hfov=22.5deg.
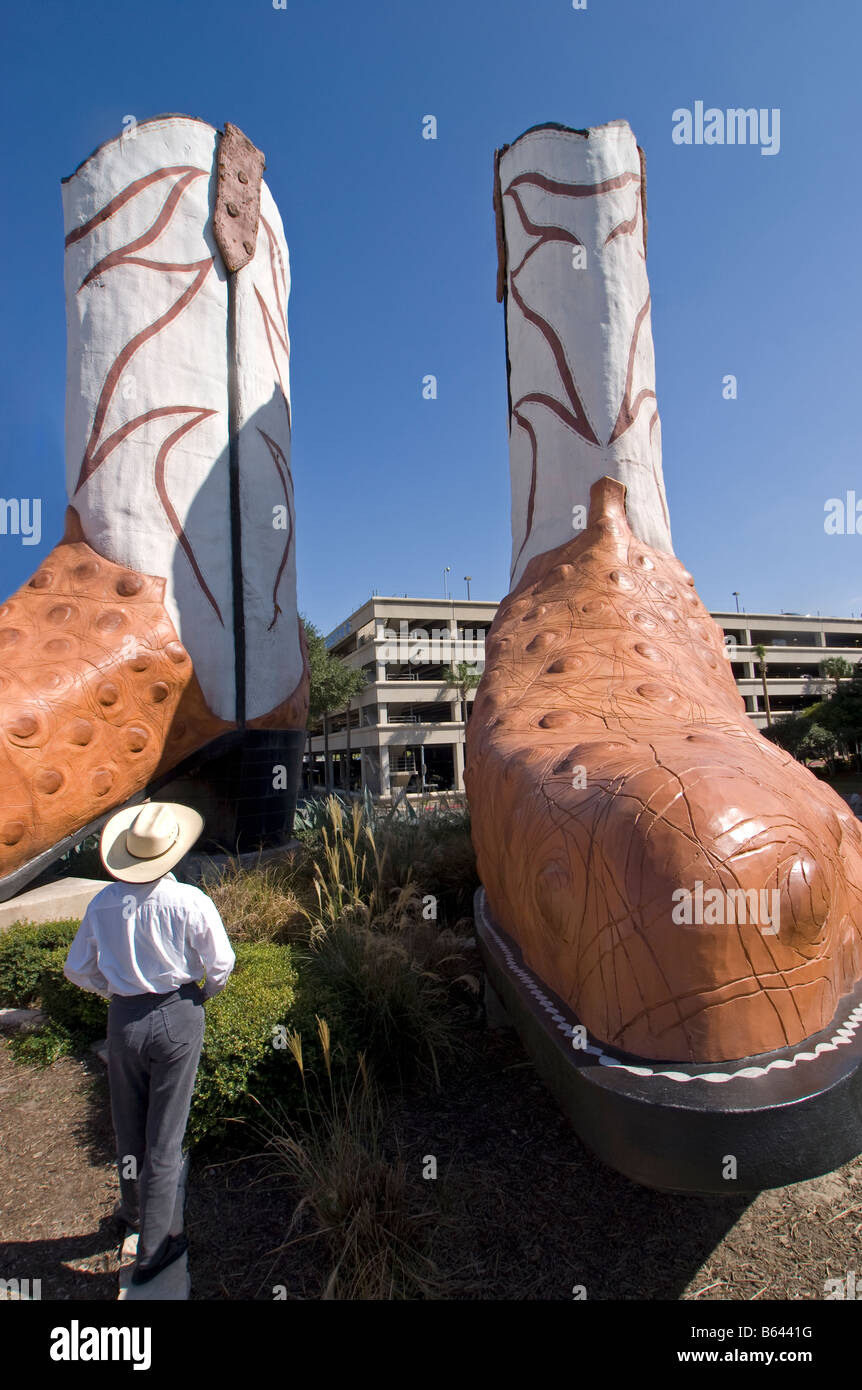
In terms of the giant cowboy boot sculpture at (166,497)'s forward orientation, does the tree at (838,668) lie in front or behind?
behind

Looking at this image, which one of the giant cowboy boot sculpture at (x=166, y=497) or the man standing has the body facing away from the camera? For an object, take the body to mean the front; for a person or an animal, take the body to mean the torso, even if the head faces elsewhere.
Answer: the man standing

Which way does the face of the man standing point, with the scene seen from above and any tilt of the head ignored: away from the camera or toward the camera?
away from the camera

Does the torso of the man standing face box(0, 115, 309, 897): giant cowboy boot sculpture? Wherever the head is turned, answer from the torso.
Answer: yes

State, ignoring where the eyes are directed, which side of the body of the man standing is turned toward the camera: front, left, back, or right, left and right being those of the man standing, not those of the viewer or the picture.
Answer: back

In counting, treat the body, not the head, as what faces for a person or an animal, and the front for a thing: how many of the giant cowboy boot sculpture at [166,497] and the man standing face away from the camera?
1
